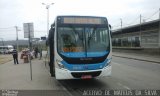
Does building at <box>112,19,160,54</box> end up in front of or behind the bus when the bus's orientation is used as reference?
behind

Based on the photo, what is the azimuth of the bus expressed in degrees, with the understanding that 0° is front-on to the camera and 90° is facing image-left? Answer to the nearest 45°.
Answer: approximately 0°
